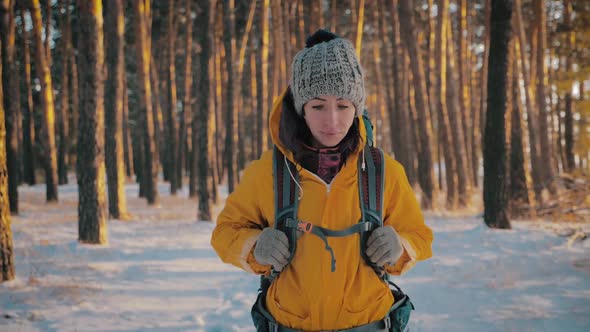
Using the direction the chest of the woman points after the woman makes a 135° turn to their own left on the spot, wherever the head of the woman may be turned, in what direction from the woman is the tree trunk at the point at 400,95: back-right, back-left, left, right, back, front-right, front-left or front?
front-left

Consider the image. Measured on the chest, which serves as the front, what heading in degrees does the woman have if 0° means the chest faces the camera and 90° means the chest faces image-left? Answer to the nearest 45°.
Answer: approximately 0°

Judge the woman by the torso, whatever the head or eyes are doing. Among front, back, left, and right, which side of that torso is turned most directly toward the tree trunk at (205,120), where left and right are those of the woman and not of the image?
back

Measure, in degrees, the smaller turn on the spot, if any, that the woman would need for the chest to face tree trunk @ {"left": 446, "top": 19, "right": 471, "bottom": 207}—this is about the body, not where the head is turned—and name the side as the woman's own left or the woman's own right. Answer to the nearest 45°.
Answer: approximately 180°
